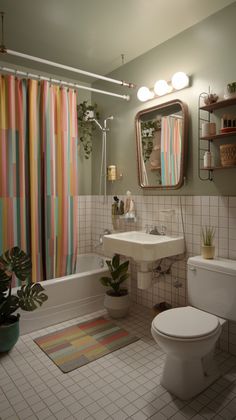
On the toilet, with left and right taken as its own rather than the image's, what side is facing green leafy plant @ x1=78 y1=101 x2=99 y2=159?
right

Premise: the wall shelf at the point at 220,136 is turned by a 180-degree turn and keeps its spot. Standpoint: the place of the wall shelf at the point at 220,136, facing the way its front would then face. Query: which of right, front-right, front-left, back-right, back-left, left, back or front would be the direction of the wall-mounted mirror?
left

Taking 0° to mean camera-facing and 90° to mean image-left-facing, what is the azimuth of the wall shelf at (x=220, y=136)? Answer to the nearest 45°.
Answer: approximately 45°

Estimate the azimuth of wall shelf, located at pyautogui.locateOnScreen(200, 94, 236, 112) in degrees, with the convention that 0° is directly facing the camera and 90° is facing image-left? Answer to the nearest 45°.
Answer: approximately 45°

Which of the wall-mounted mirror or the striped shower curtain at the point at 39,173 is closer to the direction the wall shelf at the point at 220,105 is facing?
the striped shower curtain

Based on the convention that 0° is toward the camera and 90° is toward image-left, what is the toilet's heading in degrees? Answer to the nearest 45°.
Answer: approximately 45°
